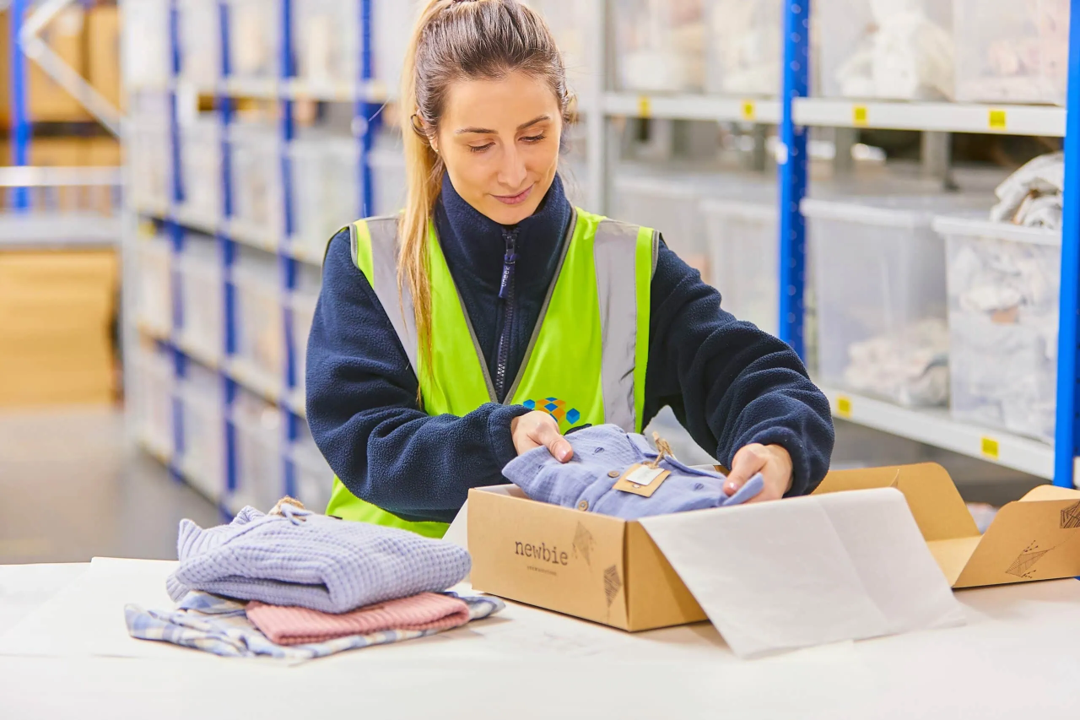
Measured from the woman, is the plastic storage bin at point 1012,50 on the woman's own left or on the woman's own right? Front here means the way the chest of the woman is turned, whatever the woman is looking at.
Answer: on the woman's own left

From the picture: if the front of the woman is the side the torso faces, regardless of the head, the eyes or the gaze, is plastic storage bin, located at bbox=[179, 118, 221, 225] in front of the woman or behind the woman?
behind

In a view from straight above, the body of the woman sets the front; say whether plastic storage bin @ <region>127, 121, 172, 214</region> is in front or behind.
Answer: behind

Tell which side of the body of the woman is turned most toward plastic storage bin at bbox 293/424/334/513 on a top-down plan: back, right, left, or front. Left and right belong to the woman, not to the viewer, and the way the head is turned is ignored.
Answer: back

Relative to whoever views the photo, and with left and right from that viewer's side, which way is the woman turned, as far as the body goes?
facing the viewer

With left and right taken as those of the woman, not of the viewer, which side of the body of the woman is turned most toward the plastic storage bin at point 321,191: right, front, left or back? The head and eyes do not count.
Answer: back

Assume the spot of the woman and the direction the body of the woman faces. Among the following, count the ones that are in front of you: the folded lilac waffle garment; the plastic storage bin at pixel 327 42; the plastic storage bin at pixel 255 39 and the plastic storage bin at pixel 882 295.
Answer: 1

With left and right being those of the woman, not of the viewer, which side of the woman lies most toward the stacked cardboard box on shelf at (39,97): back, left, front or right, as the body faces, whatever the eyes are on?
back

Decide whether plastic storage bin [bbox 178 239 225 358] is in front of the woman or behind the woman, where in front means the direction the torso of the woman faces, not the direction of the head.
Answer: behind

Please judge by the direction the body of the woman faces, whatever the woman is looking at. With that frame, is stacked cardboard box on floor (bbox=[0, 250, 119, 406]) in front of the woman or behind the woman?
behind

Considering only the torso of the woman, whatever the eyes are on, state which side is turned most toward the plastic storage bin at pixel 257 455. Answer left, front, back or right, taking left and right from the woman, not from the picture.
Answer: back

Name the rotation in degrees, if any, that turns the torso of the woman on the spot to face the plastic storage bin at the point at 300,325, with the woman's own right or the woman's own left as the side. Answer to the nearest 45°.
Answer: approximately 180°

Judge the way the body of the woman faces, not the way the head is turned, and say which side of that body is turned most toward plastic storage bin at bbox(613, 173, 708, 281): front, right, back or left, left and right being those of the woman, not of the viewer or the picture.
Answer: back

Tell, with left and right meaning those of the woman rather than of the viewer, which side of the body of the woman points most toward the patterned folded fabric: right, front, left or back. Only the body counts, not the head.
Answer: front

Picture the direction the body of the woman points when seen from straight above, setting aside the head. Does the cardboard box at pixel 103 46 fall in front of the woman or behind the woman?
behind

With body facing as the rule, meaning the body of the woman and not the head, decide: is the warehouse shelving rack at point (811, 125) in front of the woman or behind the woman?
behind

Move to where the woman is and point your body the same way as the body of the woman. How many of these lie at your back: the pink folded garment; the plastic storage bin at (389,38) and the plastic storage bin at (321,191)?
2
